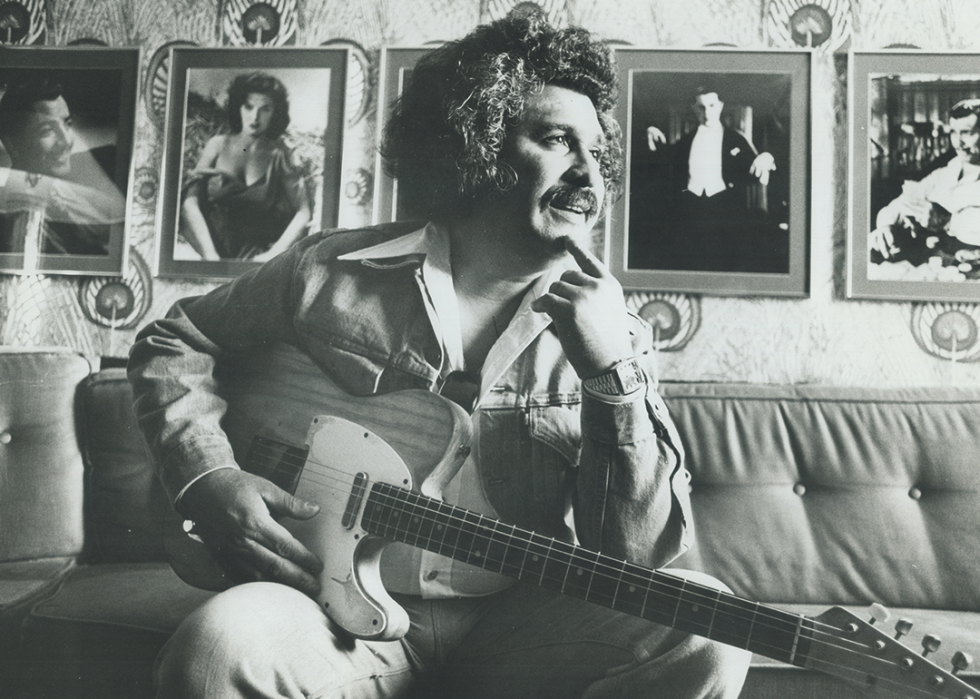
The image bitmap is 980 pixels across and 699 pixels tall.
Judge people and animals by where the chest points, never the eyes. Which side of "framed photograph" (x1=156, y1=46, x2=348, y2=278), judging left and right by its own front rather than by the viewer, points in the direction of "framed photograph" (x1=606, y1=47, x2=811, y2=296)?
left

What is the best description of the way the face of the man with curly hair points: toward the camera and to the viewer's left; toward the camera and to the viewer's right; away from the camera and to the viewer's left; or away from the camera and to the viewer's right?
toward the camera and to the viewer's right

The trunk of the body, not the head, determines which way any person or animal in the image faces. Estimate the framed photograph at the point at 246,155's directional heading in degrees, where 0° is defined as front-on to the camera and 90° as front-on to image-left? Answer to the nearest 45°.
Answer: approximately 0°
